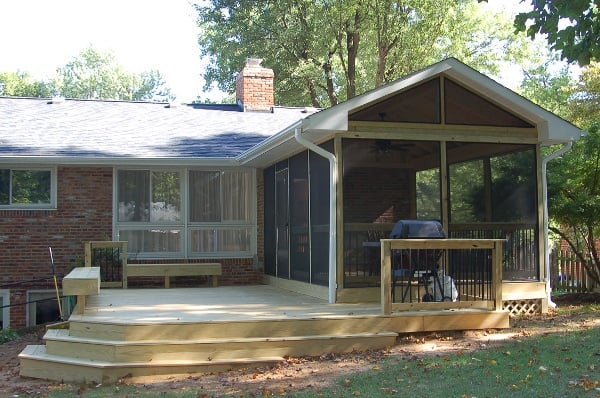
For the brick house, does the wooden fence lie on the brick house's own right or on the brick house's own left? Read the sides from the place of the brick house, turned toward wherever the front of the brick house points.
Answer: on the brick house's own right

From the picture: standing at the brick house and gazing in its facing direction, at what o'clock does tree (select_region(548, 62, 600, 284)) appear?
The tree is roughly at 3 o'clock from the brick house.

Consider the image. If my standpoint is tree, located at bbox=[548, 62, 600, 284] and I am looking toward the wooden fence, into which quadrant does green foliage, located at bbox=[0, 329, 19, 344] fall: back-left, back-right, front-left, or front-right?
back-left

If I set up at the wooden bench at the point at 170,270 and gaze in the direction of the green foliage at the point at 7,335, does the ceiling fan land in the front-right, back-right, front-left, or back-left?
back-left

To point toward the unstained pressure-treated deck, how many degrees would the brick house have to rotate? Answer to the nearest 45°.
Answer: approximately 180°
